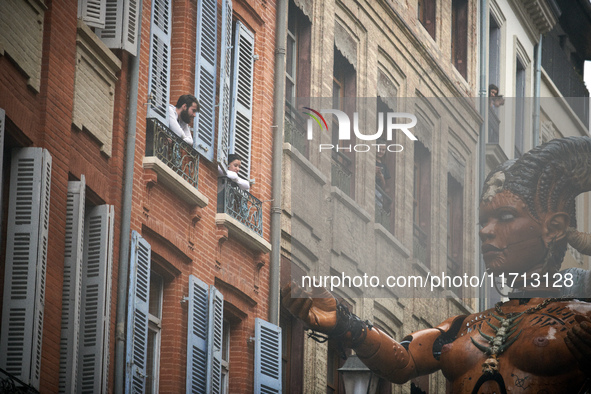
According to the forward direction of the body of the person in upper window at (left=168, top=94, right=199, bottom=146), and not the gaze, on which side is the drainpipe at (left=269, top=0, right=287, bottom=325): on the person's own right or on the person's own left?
on the person's own left

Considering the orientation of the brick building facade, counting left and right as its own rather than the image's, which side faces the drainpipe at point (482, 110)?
left

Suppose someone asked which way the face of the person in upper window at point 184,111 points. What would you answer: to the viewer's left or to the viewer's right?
to the viewer's right

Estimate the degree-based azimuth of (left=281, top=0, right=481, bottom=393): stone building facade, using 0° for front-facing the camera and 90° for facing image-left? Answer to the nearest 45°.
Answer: approximately 315°

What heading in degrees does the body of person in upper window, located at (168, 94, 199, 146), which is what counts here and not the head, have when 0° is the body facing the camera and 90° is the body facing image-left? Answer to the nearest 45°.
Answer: approximately 315°
